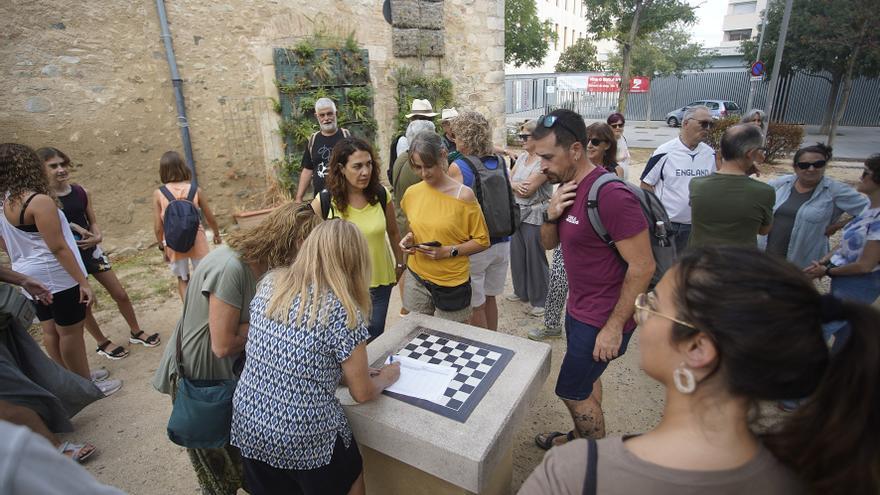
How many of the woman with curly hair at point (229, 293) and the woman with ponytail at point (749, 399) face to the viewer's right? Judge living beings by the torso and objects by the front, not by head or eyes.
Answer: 1

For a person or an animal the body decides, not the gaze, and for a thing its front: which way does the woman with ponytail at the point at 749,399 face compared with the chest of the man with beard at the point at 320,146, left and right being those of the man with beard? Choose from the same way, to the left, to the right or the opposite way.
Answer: the opposite way

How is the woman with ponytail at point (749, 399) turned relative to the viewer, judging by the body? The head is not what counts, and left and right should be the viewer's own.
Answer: facing away from the viewer and to the left of the viewer

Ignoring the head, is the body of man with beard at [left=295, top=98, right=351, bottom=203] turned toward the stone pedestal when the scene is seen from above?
yes

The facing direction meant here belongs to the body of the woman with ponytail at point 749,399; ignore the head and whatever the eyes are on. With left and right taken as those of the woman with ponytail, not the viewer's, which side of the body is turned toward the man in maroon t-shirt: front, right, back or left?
front

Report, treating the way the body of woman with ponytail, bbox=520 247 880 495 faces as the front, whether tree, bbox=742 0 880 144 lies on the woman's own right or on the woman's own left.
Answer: on the woman's own right

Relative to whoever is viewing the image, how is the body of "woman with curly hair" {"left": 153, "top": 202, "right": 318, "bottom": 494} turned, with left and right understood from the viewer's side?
facing to the right of the viewer

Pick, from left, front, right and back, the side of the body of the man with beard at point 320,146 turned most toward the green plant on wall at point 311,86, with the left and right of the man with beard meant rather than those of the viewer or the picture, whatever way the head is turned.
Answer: back

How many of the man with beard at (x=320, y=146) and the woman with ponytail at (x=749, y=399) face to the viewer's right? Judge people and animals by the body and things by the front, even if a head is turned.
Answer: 0

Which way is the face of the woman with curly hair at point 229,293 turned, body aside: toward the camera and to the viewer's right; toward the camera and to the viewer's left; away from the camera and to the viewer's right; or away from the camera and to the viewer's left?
away from the camera and to the viewer's right

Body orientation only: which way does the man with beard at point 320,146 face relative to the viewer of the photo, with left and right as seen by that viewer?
facing the viewer

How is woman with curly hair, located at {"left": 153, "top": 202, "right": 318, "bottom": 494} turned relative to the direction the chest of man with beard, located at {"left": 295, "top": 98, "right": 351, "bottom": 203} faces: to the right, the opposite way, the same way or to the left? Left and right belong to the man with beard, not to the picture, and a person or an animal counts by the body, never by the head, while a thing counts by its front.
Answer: to the left

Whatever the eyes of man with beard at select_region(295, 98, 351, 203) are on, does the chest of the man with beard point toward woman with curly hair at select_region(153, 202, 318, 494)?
yes

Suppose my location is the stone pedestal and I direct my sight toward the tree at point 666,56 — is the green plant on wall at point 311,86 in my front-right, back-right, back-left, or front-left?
front-left

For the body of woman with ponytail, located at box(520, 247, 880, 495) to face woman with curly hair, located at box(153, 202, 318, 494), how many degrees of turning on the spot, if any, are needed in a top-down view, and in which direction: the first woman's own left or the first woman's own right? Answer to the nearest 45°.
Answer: approximately 45° to the first woman's own left

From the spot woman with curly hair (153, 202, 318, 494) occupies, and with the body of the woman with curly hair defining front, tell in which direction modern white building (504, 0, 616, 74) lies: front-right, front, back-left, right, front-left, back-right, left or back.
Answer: front-left

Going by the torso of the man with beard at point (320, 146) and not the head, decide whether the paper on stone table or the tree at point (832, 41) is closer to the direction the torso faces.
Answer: the paper on stone table
